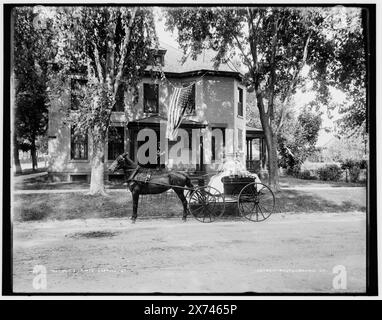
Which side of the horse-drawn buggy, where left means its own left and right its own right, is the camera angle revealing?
left

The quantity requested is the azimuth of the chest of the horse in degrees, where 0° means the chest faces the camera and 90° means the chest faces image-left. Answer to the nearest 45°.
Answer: approximately 90°

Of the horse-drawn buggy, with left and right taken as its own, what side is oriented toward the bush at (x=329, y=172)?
right

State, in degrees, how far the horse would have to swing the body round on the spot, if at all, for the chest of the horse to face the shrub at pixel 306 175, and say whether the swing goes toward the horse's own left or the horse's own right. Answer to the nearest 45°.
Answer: approximately 180°

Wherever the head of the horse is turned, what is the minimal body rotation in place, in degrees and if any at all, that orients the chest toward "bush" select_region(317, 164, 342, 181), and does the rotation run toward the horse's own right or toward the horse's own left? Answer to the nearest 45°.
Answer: approximately 180°

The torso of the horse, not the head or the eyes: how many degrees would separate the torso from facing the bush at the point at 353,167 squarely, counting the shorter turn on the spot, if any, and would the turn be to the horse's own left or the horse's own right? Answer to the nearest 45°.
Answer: approximately 180°

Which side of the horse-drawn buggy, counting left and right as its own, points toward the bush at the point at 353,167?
right
